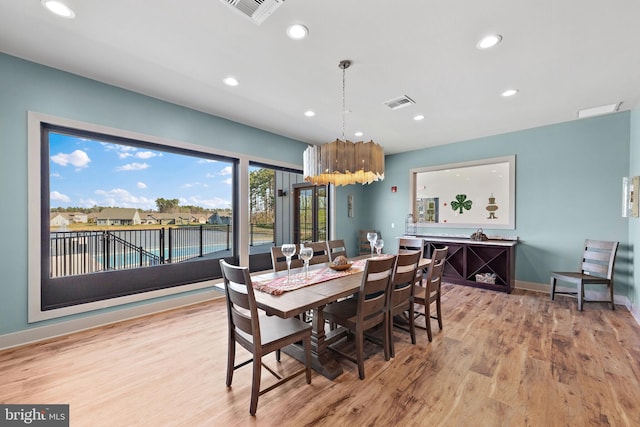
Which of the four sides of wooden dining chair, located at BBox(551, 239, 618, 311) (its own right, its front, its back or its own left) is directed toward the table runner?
front

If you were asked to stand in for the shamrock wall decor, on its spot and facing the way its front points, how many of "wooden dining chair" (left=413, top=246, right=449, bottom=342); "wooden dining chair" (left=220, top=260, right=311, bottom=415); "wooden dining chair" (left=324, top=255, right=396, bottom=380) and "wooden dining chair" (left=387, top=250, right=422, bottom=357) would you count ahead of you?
4

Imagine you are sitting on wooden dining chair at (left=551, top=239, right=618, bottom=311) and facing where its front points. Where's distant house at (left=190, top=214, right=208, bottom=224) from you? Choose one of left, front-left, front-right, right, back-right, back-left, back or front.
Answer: front

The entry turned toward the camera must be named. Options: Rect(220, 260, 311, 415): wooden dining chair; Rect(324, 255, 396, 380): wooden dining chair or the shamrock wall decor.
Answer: the shamrock wall decor

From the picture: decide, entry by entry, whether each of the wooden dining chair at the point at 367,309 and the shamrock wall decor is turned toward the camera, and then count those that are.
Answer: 1

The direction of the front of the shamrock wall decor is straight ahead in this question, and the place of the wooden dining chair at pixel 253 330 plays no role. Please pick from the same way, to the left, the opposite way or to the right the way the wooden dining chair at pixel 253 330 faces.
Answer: the opposite way

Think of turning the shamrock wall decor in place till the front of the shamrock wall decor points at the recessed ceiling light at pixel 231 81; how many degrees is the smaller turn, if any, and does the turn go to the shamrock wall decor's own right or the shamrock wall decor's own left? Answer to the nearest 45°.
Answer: approximately 45° to the shamrock wall decor's own right

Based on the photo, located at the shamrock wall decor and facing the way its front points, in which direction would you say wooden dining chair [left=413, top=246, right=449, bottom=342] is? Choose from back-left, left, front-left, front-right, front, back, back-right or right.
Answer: front

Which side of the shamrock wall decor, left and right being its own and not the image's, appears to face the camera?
front

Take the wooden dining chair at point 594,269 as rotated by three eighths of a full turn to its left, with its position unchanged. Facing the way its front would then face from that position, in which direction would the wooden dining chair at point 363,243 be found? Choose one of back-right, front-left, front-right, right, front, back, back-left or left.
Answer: back

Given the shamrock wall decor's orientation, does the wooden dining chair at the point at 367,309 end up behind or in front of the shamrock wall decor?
in front

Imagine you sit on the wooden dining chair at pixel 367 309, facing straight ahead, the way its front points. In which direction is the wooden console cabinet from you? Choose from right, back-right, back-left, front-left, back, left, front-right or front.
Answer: right

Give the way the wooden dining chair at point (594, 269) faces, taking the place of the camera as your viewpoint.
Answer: facing the viewer and to the left of the viewer

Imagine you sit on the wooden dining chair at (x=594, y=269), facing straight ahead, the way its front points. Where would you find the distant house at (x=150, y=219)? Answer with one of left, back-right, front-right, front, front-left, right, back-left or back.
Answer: front

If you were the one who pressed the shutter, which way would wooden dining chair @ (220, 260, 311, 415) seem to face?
facing away from the viewer and to the right of the viewer

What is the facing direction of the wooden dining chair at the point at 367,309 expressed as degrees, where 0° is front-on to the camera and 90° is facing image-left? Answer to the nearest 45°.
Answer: approximately 135°

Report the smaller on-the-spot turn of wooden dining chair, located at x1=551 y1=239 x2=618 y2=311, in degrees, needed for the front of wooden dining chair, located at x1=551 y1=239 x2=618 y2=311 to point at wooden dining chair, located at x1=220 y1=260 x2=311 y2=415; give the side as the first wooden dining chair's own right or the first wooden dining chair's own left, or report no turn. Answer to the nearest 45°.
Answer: approximately 45° to the first wooden dining chair's own left

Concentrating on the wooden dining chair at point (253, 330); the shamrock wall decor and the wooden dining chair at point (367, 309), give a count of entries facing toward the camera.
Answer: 1
